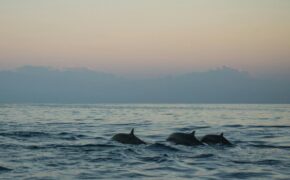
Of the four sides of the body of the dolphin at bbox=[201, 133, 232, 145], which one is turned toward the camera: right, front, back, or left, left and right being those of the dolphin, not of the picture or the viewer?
left

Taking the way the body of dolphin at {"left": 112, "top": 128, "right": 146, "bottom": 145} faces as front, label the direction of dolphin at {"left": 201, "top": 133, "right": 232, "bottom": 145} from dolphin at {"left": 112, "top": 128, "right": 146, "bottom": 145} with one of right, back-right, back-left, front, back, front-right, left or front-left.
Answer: back

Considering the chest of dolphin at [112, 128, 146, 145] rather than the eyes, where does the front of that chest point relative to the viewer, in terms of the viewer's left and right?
facing to the left of the viewer

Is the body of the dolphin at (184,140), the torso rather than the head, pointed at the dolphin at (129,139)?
yes

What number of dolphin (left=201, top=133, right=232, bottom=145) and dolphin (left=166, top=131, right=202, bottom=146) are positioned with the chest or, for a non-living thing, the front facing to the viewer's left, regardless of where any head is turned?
2

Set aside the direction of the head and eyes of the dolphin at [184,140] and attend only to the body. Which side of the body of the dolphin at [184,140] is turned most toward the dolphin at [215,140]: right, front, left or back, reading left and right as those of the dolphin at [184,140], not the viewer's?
back

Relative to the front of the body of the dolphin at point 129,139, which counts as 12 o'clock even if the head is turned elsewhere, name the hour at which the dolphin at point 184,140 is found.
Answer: the dolphin at point 184,140 is roughly at 6 o'clock from the dolphin at point 129,139.

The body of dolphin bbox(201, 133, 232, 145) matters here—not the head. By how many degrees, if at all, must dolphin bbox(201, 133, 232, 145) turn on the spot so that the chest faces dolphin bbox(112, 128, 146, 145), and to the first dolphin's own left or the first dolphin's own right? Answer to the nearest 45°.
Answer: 0° — it already faces it

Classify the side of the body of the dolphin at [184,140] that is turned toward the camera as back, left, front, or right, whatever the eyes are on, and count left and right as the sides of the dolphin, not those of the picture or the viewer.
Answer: left
